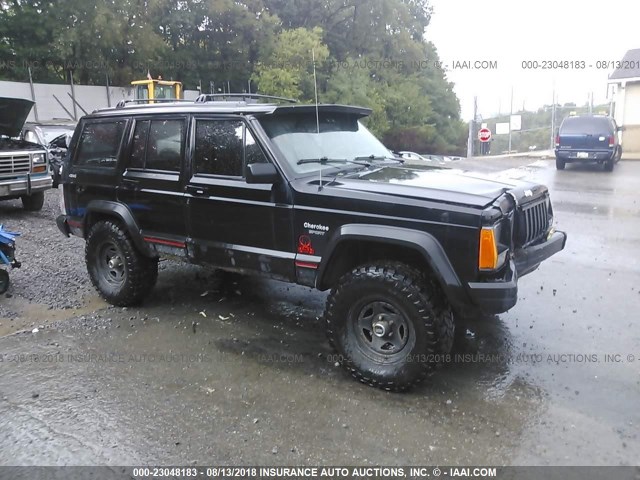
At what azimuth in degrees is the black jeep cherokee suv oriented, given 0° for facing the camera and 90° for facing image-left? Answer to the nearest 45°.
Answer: approximately 315°

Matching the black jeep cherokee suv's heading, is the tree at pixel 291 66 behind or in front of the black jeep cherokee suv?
behind

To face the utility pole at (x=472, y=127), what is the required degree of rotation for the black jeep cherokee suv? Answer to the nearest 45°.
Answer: approximately 135° to its left
